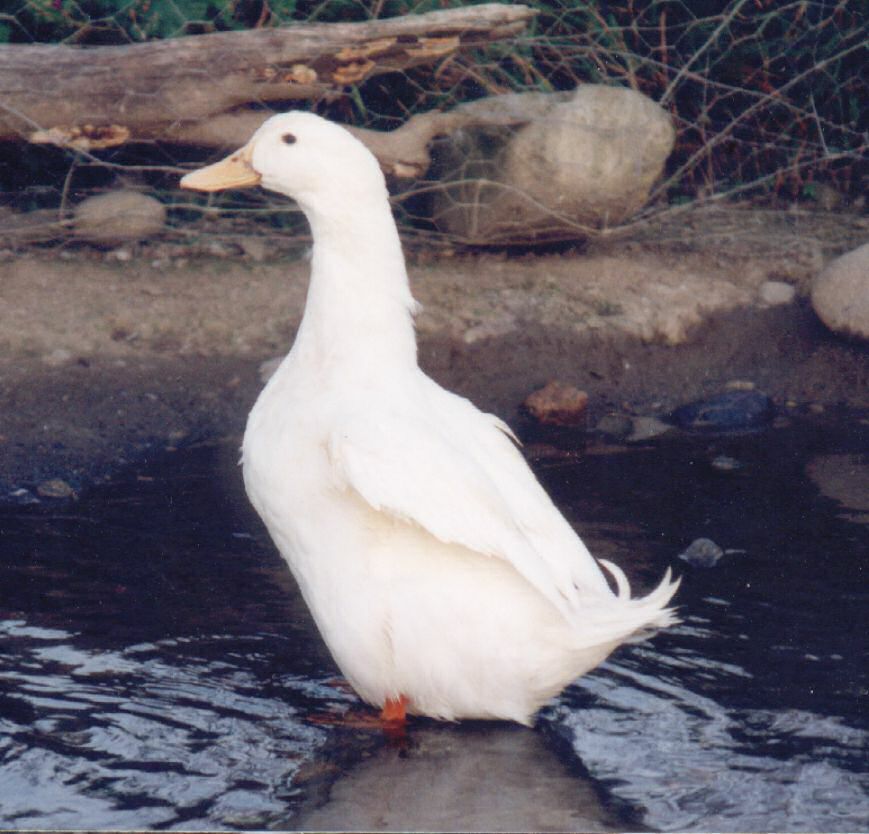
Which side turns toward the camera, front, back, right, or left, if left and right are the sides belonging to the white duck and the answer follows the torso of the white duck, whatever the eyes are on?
left

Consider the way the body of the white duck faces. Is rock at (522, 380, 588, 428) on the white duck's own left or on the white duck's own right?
on the white duck's own right

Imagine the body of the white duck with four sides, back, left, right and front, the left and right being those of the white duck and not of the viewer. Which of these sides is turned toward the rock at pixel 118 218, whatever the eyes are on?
right

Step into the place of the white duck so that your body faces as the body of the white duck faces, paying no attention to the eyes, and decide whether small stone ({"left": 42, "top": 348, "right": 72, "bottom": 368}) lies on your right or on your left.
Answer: on your right

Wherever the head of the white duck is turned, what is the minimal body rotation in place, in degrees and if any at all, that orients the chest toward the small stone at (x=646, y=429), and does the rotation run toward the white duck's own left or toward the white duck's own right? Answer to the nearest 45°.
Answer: approximately 90° to the white duck's own right

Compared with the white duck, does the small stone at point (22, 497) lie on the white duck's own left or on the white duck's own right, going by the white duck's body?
on the white duck's own right

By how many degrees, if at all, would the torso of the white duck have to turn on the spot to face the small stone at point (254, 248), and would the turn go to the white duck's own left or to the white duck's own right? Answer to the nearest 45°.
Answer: approximately 90° to the white duck's own right

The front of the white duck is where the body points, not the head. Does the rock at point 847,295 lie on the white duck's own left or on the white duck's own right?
on the white duck's own right

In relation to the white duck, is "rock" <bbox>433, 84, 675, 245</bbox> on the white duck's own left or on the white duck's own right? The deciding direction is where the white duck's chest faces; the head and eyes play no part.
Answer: on the white duck's own right

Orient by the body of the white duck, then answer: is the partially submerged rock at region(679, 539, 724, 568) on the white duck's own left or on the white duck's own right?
on the white duck's own right

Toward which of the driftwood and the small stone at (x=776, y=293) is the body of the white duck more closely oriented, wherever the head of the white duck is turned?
the driftwood
